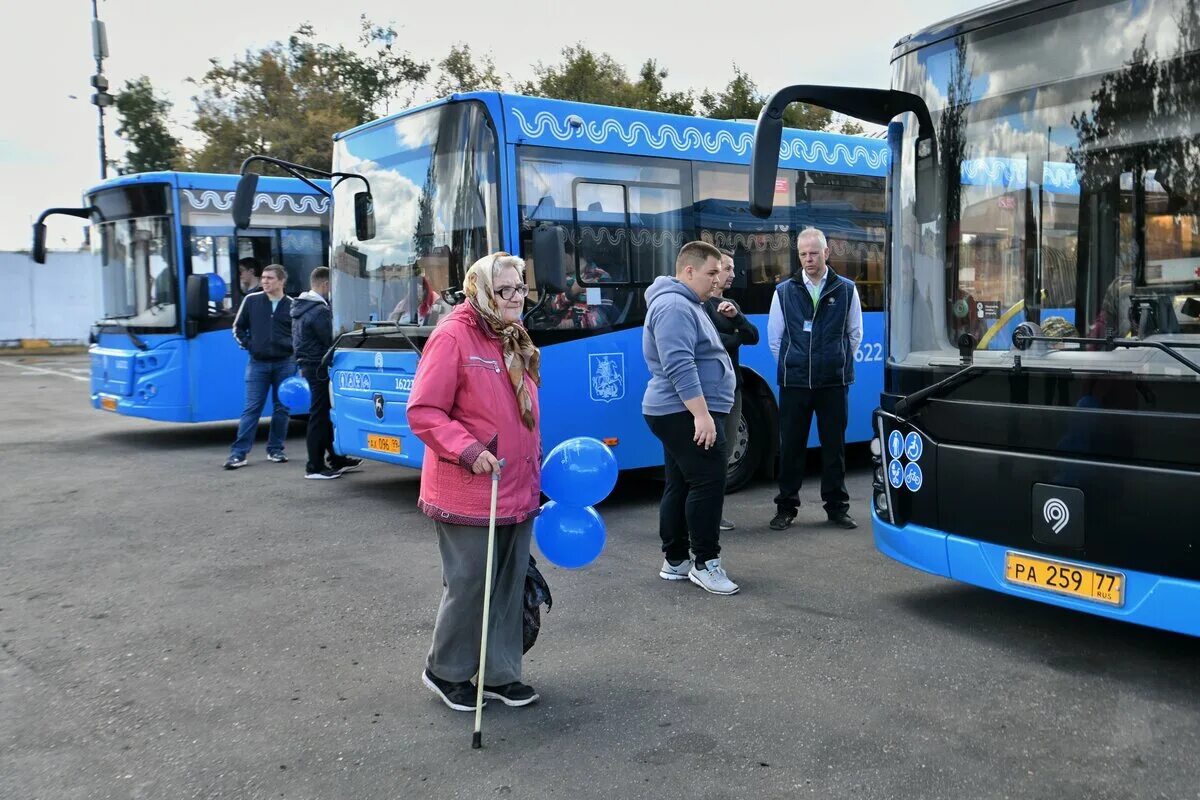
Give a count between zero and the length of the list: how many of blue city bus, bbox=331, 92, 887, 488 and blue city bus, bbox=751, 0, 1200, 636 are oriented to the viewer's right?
0

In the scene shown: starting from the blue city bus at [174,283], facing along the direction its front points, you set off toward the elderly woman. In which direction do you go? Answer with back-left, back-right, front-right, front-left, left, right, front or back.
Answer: front-left

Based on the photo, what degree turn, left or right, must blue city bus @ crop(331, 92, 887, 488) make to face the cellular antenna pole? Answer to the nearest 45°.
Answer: approximately 90° to its right

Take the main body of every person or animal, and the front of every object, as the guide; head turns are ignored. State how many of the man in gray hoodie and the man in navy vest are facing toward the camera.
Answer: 1

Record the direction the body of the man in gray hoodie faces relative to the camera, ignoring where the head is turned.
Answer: to the viewer's right

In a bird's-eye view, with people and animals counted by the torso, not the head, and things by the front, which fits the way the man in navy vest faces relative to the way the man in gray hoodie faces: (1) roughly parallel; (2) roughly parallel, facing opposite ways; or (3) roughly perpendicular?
roughly perpendicular

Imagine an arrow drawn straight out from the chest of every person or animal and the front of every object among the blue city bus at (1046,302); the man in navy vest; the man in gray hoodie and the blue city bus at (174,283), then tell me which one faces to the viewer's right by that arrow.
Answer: the man in gray hoodie

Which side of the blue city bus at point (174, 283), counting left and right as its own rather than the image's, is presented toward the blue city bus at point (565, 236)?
left

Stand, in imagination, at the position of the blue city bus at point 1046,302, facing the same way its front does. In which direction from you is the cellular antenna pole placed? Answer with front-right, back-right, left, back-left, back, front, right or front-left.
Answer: right

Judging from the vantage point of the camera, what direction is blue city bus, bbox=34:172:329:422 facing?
facing the viewer and to the left of the viewer

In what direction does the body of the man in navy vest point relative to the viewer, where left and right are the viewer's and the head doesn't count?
facing the viewer
